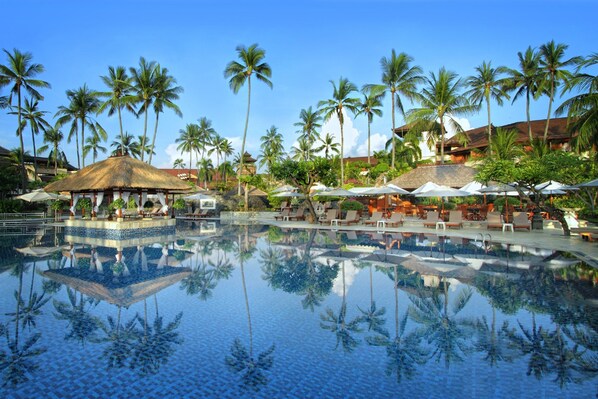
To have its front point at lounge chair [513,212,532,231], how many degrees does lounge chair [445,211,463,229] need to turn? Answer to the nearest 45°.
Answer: approximately 135° to its left

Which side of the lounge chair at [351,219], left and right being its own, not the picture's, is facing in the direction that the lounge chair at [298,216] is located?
right

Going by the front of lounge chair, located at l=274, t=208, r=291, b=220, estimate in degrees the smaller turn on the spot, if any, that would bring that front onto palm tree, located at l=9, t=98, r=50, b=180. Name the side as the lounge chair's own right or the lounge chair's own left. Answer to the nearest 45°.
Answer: approximately 90° to the lounge chair's own right

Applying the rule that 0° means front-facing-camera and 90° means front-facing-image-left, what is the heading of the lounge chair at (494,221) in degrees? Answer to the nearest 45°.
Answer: approximately 0°

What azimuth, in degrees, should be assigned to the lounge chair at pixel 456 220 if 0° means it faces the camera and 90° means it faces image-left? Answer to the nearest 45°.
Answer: approximately 45°

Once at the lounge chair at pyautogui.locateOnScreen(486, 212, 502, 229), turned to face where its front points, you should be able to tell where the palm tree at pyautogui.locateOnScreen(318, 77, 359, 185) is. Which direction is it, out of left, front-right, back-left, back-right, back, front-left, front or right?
back-right

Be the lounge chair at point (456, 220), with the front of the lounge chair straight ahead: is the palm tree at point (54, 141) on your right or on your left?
on your right
